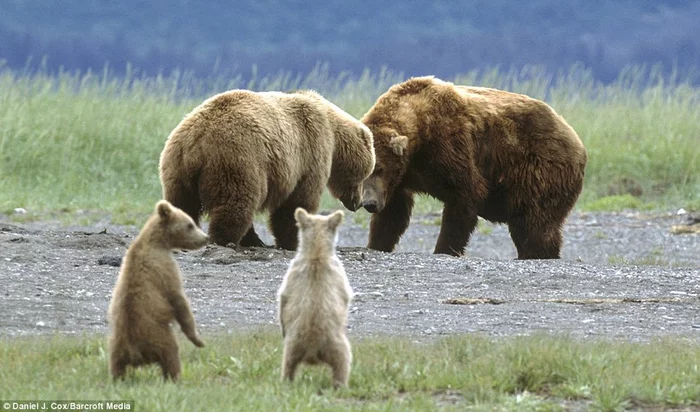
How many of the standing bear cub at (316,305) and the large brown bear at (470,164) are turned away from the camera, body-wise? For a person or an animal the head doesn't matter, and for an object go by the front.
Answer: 1

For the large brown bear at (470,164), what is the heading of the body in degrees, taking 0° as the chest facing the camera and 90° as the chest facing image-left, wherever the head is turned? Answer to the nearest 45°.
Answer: approximately 90°

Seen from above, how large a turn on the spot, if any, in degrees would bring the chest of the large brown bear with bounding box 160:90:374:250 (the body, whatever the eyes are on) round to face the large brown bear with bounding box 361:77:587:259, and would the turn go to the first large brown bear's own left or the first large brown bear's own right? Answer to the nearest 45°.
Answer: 0° — it already faces it

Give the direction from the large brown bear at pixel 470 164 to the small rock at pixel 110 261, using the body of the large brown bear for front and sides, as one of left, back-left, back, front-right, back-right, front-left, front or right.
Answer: front-left

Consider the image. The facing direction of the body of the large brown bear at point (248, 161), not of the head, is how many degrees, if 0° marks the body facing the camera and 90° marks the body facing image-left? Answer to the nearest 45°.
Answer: approximately 225°

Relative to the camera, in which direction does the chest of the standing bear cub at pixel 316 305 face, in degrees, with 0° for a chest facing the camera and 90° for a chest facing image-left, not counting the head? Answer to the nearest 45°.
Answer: approximately 180°

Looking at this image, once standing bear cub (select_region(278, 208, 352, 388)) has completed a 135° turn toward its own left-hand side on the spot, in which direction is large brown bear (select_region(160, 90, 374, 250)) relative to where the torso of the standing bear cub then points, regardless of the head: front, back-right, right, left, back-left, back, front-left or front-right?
back-right

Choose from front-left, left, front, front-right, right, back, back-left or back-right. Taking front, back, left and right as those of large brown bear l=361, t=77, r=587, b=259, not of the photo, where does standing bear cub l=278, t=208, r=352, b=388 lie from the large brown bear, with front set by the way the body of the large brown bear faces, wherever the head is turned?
left

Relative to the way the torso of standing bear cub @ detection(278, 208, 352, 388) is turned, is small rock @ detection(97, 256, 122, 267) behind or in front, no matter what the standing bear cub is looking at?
in front

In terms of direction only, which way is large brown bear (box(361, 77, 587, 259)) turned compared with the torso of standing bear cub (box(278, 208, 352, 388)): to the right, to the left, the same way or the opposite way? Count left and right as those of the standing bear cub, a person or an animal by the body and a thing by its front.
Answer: to the left

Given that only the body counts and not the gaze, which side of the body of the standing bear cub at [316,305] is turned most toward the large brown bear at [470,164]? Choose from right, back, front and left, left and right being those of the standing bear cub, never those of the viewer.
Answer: front
